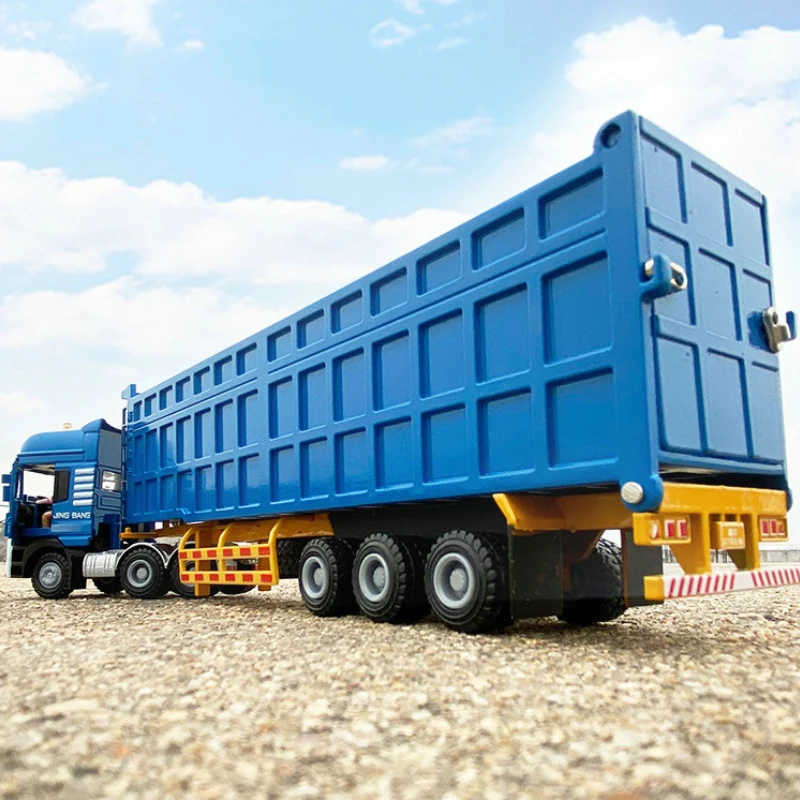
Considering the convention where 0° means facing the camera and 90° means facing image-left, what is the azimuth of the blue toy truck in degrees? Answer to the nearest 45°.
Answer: approximately 135°
